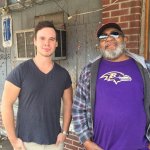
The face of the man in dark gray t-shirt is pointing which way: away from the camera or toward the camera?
toward the camera

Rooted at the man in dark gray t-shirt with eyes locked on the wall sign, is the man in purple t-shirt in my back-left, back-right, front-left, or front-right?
back-right

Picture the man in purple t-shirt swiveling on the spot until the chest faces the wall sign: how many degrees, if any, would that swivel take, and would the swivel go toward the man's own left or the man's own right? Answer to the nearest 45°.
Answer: approximately 135° to the man's own right

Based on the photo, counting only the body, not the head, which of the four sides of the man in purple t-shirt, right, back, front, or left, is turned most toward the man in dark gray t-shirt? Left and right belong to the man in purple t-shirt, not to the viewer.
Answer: right

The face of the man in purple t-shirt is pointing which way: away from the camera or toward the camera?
toward the camera

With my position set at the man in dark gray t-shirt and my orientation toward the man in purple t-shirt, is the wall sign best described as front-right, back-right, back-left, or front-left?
back-left

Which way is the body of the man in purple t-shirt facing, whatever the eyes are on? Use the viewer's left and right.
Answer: facing the viewer
